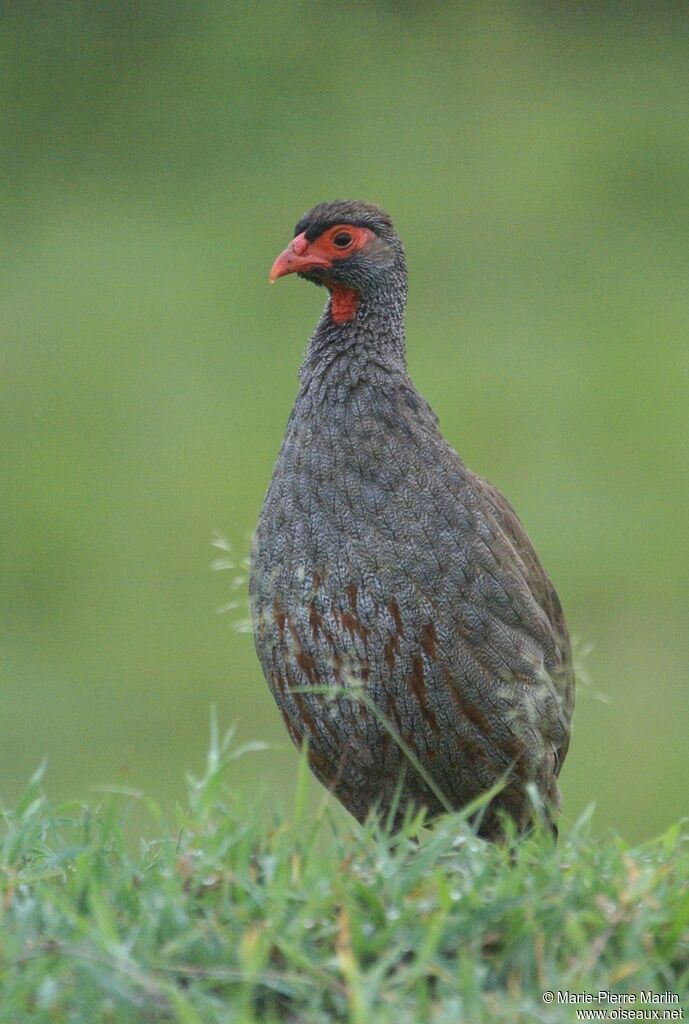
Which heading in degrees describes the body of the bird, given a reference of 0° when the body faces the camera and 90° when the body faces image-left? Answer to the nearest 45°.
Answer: approximately 45°
